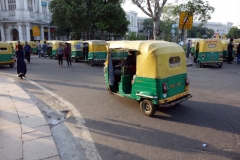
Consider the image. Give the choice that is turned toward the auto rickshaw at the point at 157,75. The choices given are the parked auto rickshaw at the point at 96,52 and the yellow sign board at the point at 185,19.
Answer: the yellow sign board

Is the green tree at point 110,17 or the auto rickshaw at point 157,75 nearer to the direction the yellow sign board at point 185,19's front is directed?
the auto rickshaw

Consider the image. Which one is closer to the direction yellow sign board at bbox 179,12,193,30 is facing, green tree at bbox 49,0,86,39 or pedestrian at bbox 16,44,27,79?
the pedestrian

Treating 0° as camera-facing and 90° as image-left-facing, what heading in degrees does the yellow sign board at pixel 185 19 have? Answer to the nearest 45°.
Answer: approximately 0°

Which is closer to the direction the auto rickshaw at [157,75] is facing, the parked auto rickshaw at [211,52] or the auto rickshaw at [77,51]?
the auto rickshaw

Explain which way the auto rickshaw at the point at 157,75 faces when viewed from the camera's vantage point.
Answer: facing away from the viewer and to the left of the viewer

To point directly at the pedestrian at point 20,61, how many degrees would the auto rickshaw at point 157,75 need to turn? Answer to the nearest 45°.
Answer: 0° — it already faces them
